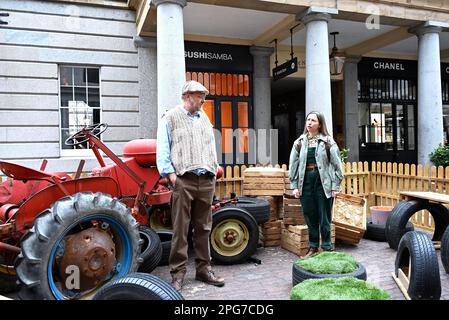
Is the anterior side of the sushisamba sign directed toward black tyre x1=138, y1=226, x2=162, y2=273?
yes

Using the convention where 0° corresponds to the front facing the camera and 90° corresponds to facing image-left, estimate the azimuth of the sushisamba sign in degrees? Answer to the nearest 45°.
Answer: approximately 0°

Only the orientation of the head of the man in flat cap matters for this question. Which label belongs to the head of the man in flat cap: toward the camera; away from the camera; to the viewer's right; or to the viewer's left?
to the viewer's right

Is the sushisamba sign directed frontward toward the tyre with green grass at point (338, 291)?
yes

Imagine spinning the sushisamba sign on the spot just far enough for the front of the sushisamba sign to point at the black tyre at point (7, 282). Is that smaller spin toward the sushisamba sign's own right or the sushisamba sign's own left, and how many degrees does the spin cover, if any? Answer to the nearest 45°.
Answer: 0° — it already faces it

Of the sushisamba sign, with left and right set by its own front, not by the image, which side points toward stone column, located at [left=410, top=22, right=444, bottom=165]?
left

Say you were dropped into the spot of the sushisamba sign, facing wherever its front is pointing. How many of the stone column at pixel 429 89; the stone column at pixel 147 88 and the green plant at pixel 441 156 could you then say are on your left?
2

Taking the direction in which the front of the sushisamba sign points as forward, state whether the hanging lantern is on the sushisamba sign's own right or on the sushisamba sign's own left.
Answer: on the sushisamba sign's own left

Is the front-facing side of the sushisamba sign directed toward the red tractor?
yes

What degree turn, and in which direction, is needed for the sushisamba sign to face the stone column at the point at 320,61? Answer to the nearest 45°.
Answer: approximately 45° to its left
